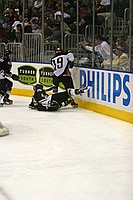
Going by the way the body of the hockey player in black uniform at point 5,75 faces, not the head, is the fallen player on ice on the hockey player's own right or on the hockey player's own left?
on the hockey player's own right

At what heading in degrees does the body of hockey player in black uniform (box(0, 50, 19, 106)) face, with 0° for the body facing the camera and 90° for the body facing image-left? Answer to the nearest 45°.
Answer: approximately 270°

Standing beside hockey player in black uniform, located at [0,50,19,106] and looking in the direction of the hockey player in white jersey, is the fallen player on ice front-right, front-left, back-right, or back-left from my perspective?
front-right
